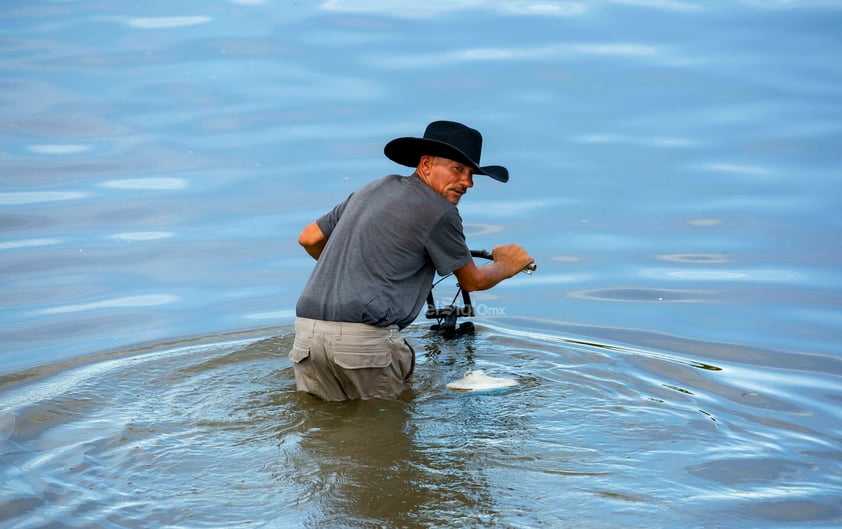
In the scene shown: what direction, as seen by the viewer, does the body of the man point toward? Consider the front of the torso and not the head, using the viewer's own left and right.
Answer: facing away from the viewer and to the right of the viewer

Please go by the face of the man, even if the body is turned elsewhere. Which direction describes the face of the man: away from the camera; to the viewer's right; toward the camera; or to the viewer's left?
to the viewer's right
